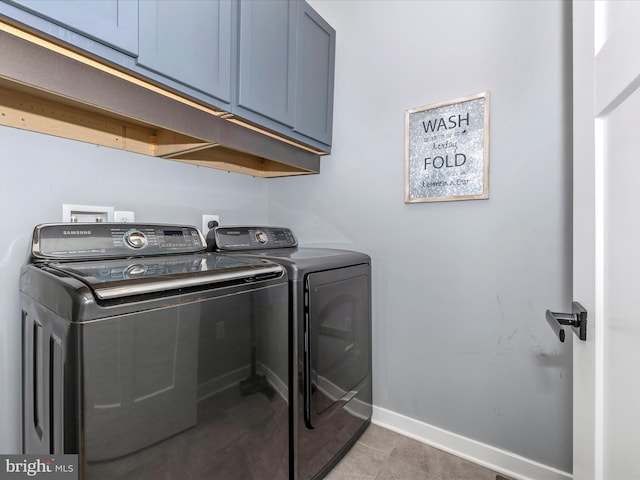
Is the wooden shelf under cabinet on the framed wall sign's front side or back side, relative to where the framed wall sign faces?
on the front side

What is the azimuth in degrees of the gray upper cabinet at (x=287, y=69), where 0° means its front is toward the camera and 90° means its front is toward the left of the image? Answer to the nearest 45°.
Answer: approximately 315°

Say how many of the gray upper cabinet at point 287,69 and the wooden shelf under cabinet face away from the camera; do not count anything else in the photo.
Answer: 0

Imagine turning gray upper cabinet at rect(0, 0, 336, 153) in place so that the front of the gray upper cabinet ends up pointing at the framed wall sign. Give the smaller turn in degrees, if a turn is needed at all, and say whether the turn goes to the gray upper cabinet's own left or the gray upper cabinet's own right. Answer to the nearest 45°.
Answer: approximately 45° to the gray upper cabinet's own left

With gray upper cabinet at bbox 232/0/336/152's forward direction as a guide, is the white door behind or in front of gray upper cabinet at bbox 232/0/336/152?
in front

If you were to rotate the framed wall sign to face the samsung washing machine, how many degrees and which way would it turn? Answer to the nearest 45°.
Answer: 0° — it already faces it

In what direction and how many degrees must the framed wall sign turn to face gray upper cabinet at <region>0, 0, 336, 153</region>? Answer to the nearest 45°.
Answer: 0° — it already faces it

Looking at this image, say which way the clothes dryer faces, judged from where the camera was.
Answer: facing the viewer and to the right of the viewer

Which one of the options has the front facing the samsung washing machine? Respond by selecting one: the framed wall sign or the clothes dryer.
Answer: the framed wall sign

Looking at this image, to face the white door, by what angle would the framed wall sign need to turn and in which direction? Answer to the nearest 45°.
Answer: approximately 90° to its left
